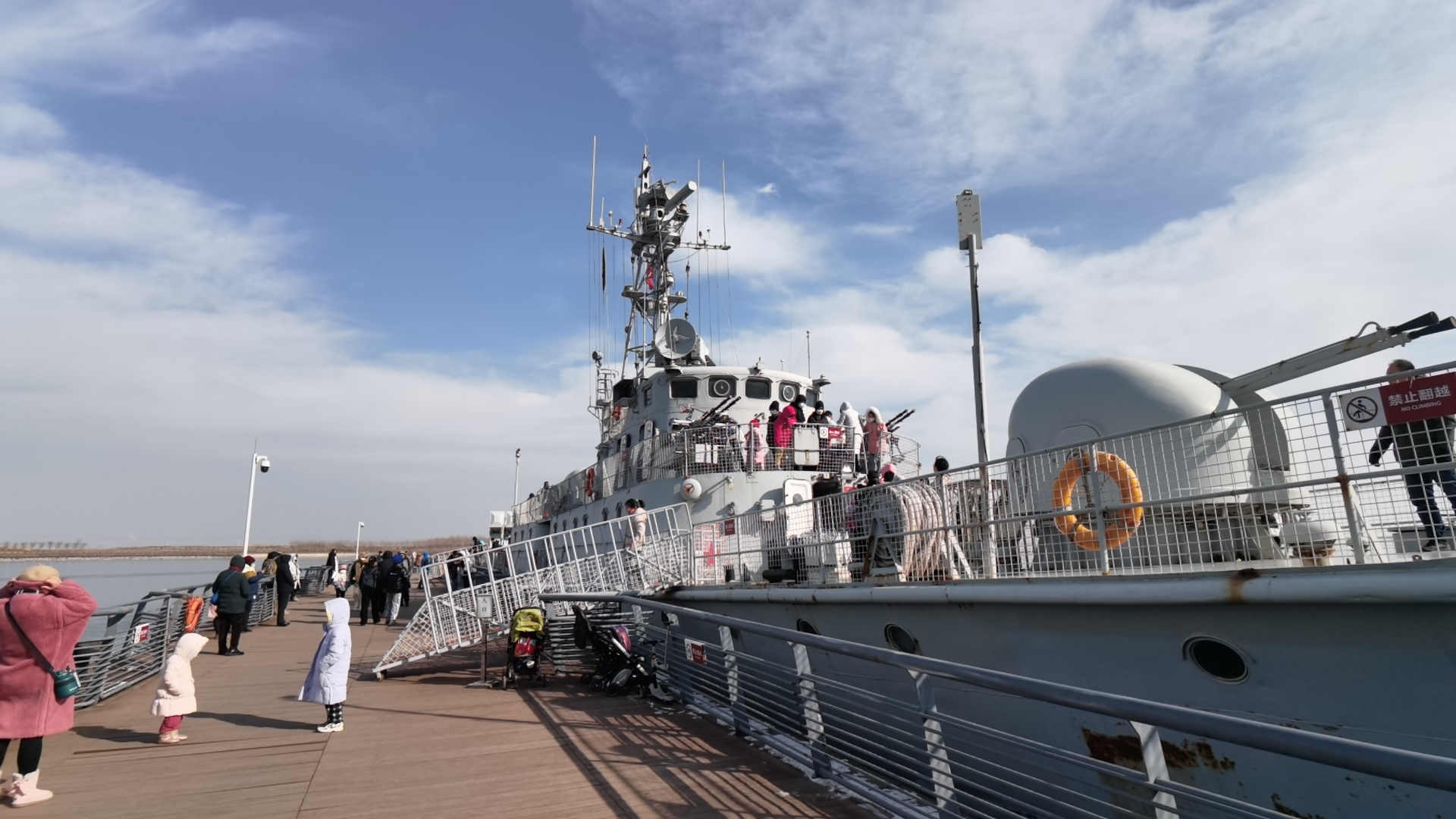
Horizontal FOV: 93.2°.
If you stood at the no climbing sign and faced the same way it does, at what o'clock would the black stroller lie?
The black stroller is roughly at 3 o'clock from the no climbing sign.

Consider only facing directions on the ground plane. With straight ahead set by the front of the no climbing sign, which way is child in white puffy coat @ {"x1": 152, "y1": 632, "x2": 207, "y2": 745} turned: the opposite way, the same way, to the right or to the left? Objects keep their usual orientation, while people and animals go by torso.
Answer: the opposite way

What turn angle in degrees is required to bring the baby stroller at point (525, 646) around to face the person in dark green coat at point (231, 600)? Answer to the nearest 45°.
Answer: approximately 135° to its right

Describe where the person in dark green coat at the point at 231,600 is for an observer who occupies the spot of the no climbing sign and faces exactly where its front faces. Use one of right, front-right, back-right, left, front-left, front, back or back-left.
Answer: right

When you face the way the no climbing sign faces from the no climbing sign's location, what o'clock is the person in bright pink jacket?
The person in bright pink jacket is roughly at 4 o'clock from the no climbing sign.

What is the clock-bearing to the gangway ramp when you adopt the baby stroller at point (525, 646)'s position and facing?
The gangway ramp is roughly at 6 o'clock from the baby stroller.

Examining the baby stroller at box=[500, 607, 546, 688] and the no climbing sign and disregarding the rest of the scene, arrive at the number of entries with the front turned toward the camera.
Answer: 2
